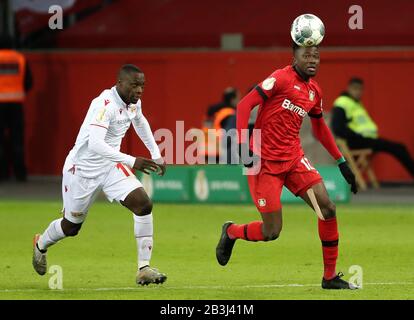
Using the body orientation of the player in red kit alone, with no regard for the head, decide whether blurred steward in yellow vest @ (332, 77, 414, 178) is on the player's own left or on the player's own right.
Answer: on the player's own left

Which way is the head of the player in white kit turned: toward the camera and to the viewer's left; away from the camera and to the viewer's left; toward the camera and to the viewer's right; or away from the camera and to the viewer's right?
toward the camera and to the viewer's right
